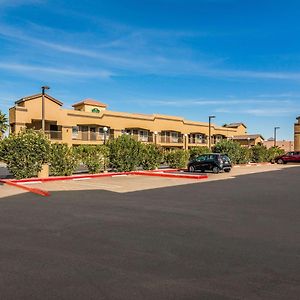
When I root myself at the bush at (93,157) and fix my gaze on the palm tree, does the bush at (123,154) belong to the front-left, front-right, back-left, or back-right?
back-right

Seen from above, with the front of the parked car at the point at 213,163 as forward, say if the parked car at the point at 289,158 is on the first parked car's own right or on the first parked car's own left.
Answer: on the first parked car's own right

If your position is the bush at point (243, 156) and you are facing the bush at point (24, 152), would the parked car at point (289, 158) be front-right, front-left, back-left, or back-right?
back-left

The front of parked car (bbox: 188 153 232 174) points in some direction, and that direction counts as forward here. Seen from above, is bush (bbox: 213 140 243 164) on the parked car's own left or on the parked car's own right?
on the parked car's own right

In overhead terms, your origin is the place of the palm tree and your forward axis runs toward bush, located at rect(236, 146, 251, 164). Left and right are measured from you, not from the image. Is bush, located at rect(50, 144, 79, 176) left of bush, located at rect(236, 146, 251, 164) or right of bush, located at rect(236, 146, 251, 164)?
right

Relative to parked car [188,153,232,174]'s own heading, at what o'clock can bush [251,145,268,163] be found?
The bush is roughly at 2 o'clock from the parked car.

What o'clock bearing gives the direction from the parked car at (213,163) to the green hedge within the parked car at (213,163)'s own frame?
The green hedge is roughly at 2 o'clock from the parked car.

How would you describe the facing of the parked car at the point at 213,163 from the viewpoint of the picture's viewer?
facing away from the viewer and to the left of the viewer

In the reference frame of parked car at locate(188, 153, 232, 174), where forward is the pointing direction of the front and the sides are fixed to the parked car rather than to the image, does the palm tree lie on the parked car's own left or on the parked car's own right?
on the parked car's own left
